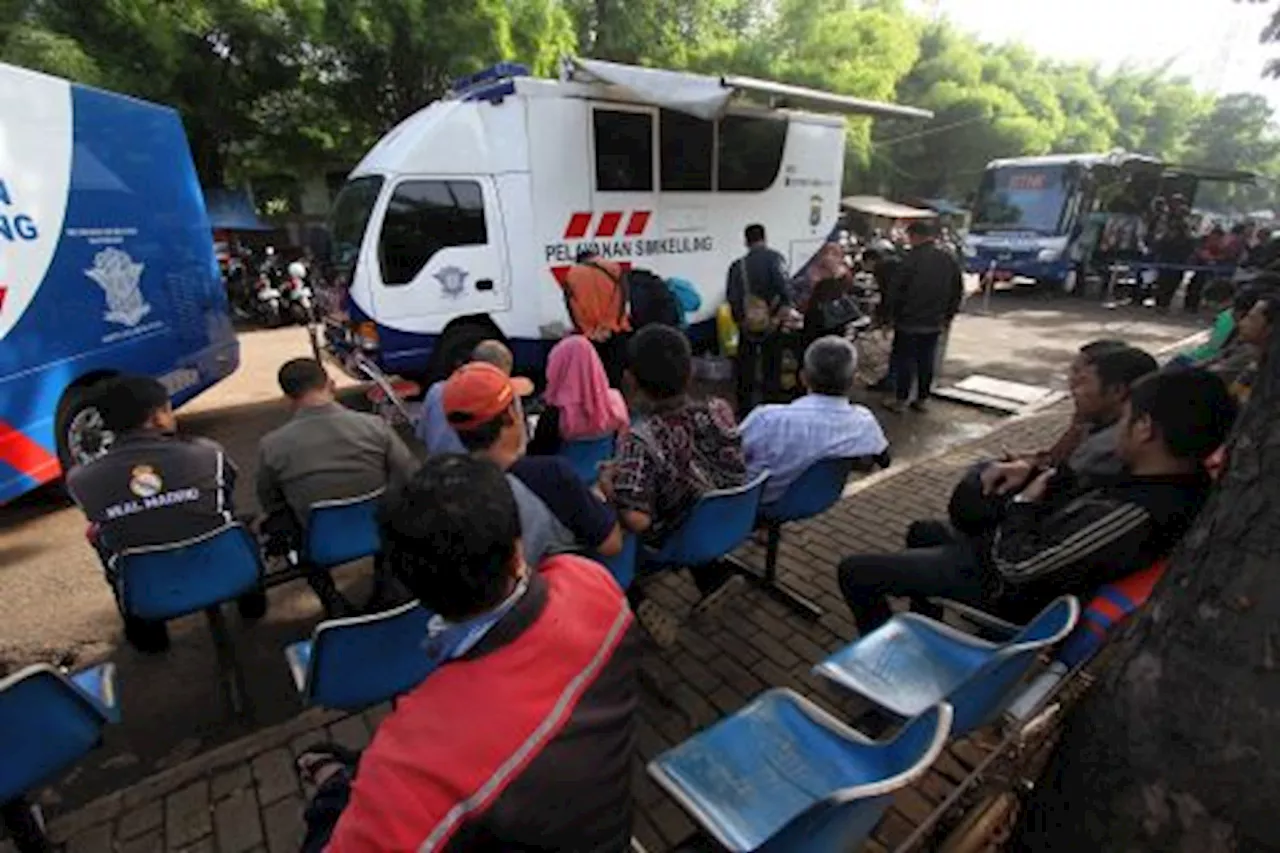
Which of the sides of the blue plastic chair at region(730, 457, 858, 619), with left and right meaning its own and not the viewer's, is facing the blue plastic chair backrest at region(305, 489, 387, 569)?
left

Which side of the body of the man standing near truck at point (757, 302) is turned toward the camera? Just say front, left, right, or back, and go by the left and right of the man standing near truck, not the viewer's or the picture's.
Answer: back

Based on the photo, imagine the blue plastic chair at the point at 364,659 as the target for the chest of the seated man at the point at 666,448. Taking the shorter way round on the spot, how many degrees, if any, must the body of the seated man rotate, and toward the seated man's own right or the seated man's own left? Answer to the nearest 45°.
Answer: approximately 135° to the seated man's own left

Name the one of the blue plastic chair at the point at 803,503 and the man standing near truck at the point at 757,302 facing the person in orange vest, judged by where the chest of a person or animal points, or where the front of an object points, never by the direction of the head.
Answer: the blue plastic chair

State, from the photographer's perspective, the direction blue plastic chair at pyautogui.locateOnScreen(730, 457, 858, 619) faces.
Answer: facing away from the viewer and to the left of the viewer

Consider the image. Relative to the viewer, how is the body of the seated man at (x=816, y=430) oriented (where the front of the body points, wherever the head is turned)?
away from the camera

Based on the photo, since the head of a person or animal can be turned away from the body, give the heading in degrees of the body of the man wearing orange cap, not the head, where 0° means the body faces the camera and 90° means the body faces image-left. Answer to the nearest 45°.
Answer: approximately 225°

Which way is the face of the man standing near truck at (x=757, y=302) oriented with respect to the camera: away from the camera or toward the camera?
away from the camera

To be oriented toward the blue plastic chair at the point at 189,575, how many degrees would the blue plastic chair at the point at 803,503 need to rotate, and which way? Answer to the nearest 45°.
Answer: approximately 90° to its left

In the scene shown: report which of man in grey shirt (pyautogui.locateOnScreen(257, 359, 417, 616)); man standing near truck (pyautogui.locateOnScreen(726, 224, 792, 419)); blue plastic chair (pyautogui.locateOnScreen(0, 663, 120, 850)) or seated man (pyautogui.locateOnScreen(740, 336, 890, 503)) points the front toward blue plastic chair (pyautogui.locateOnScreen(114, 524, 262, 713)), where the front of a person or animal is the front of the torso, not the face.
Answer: blue plastic chair (pyautogui.locateOnScreen(0, 663, 120, 850))

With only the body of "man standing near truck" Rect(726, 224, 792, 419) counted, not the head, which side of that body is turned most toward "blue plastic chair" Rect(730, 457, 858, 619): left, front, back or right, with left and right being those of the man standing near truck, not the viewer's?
back

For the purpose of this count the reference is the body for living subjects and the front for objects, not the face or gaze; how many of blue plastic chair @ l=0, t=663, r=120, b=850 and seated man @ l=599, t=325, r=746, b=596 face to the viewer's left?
0

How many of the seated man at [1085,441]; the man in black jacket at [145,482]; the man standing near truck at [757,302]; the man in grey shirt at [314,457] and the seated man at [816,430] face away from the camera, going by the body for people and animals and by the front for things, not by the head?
4

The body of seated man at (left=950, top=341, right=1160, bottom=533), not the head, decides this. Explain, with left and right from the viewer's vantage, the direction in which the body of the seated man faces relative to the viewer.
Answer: facing to the left of the viewer

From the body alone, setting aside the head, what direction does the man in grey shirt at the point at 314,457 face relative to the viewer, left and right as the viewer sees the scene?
facing away from the viewer

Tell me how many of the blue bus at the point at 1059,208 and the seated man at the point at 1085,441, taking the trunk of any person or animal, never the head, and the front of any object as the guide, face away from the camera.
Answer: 0

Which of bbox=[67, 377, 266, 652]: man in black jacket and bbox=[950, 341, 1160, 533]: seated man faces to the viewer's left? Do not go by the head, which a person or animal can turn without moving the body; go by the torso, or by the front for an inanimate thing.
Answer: the seated man
